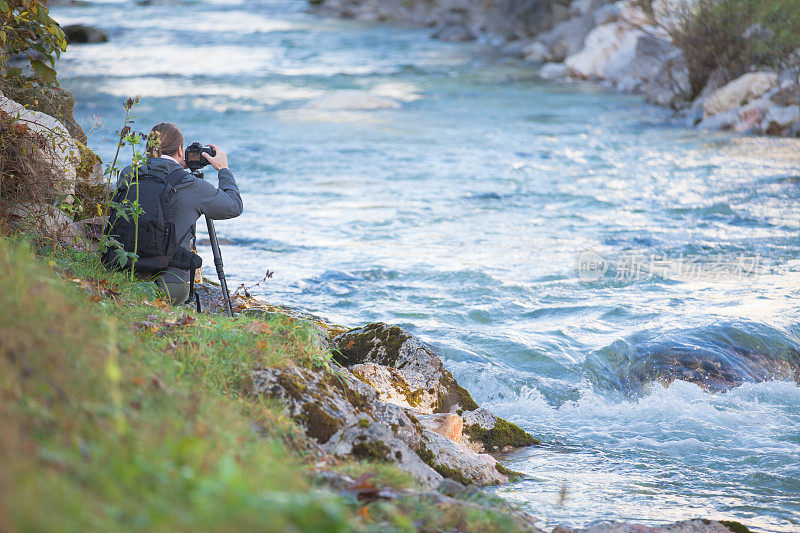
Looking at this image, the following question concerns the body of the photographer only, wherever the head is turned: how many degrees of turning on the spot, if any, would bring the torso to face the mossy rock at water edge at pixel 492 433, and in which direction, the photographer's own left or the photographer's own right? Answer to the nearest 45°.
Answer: approximately 90° to the photographer's own right

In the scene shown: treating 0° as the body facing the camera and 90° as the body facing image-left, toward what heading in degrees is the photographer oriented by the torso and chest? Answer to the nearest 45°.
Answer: approximately 225°

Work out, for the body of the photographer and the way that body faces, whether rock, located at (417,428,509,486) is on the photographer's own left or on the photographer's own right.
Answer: on the photographer's own right

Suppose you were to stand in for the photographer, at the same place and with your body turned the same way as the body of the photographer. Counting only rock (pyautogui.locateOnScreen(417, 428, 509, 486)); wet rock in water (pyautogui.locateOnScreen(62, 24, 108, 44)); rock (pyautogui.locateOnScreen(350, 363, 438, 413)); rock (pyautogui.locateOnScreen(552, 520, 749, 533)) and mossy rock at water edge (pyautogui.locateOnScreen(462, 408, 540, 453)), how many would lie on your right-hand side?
4

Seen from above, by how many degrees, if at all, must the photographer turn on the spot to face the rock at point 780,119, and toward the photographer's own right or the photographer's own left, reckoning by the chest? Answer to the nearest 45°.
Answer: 0° — they already face it

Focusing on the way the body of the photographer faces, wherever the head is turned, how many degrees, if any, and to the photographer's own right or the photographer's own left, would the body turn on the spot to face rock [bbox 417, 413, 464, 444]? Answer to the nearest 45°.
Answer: approximately 90° to the photographer's own right

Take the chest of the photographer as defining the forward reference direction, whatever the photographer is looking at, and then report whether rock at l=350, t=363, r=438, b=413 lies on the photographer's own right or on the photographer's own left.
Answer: on the photographer's own right

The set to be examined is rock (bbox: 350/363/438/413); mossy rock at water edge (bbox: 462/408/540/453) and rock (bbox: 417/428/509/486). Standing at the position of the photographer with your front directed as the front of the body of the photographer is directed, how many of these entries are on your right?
3

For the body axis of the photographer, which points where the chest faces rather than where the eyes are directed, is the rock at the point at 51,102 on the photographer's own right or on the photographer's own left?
on the photographer's own left

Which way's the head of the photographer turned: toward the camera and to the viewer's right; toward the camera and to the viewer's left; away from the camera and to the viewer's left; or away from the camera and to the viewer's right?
away from the camera and to the viewer's right
